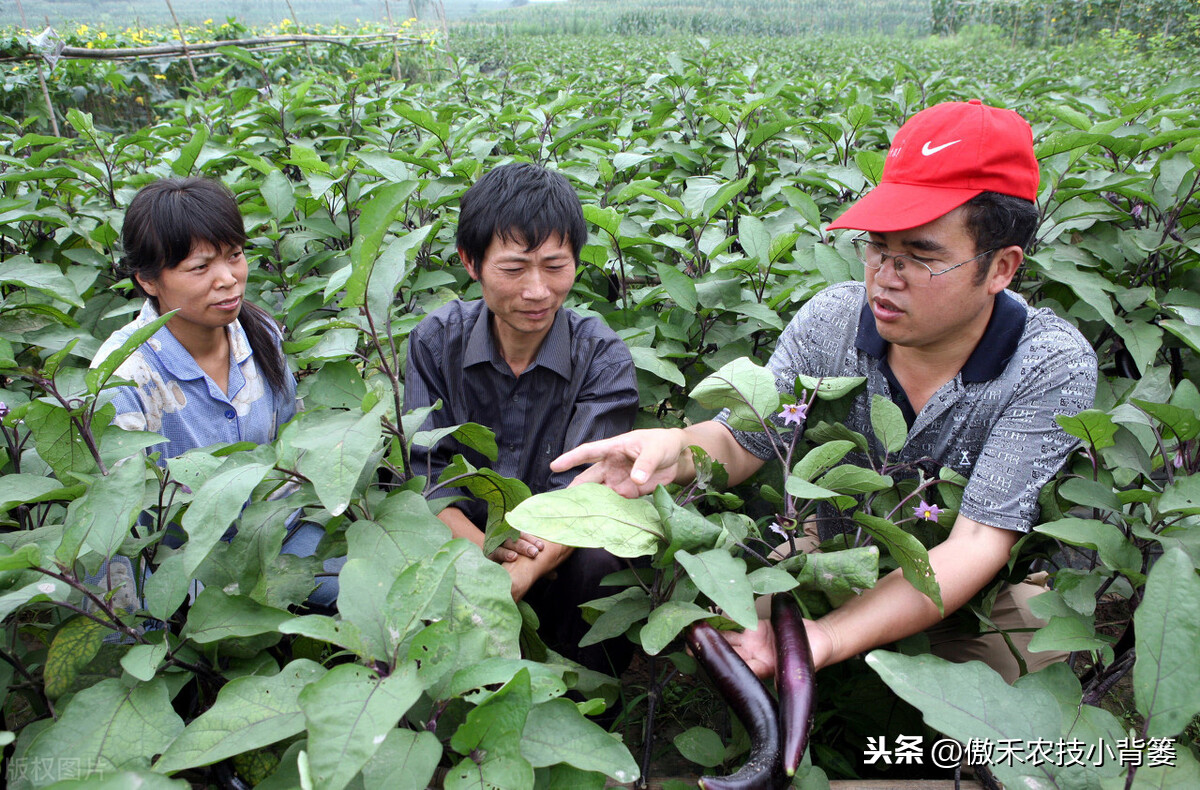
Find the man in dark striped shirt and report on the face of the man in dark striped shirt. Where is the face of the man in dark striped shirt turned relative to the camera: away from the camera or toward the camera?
toward the camera

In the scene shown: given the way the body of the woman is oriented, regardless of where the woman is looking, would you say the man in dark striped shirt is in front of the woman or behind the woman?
in front

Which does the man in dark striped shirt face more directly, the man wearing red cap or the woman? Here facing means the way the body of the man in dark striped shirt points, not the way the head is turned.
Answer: the man wearing red cap

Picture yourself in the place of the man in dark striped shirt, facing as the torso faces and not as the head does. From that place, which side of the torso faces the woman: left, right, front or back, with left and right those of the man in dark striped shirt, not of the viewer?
right

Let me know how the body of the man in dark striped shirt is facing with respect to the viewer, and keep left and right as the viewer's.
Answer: facing the viewer

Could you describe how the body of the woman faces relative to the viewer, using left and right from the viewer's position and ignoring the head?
facing the viewer and to the right of the viewer

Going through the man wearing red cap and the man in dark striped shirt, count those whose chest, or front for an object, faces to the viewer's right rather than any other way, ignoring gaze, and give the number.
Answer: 0

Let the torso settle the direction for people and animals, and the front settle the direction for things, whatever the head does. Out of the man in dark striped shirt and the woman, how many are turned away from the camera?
0

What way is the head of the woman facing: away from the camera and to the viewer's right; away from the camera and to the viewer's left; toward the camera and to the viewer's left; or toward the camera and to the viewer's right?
toward the camera and to the viewer's right

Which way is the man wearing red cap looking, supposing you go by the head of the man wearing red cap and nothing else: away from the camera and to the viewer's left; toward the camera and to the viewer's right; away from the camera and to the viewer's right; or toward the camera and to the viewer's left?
toward the camera and to the viewer's left

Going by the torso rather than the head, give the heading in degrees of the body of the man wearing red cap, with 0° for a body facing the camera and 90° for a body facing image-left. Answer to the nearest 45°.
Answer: approximately 45°
